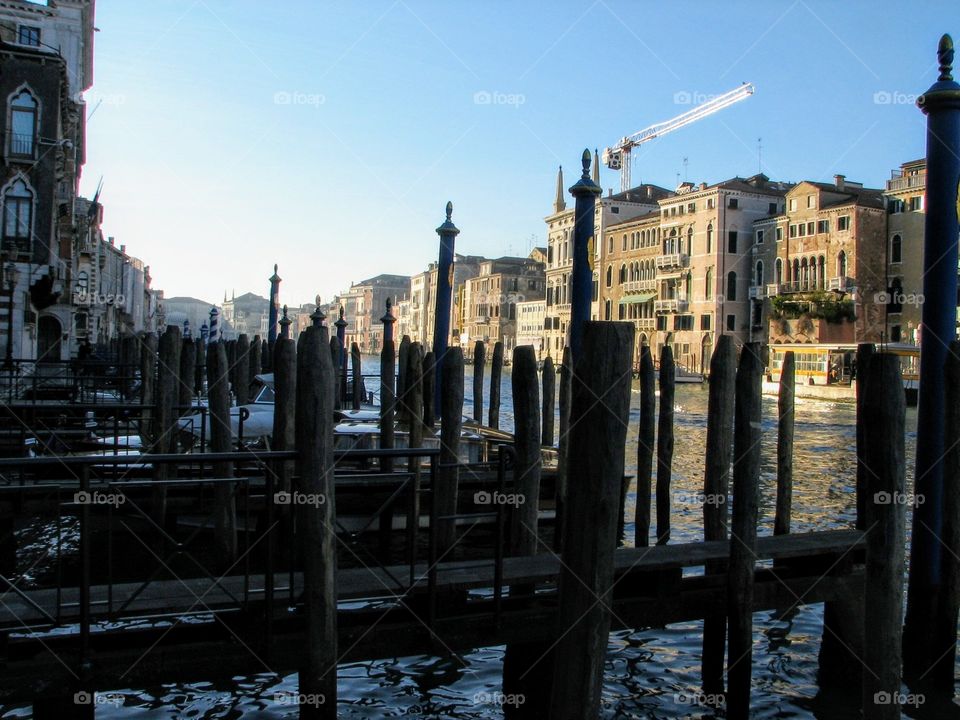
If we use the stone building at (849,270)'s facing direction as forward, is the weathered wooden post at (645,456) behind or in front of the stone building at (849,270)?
in front

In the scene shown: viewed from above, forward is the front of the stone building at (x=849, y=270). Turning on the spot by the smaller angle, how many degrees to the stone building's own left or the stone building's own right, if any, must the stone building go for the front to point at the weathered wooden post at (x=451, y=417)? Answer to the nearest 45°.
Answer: approximately 45° to the stone building's own left

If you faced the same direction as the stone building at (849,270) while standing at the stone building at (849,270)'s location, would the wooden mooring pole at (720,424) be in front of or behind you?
in front

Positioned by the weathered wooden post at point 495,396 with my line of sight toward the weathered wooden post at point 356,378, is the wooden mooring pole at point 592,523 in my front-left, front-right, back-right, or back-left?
back-left

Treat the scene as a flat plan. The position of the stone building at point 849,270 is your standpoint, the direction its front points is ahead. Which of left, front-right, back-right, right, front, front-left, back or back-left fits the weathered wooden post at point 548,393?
front-left

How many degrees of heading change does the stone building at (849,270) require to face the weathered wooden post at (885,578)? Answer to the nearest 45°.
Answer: approximately 45° to its left

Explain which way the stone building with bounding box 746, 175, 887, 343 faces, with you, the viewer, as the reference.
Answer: facing the viewer and to the left of the viewer

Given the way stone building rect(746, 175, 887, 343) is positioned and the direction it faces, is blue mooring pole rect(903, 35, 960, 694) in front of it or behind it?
in front

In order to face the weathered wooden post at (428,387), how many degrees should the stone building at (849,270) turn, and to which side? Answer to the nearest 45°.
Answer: approximately 45° to its left

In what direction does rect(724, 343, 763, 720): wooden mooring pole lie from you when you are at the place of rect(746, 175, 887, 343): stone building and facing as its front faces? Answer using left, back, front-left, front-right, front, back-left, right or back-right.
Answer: front-left
